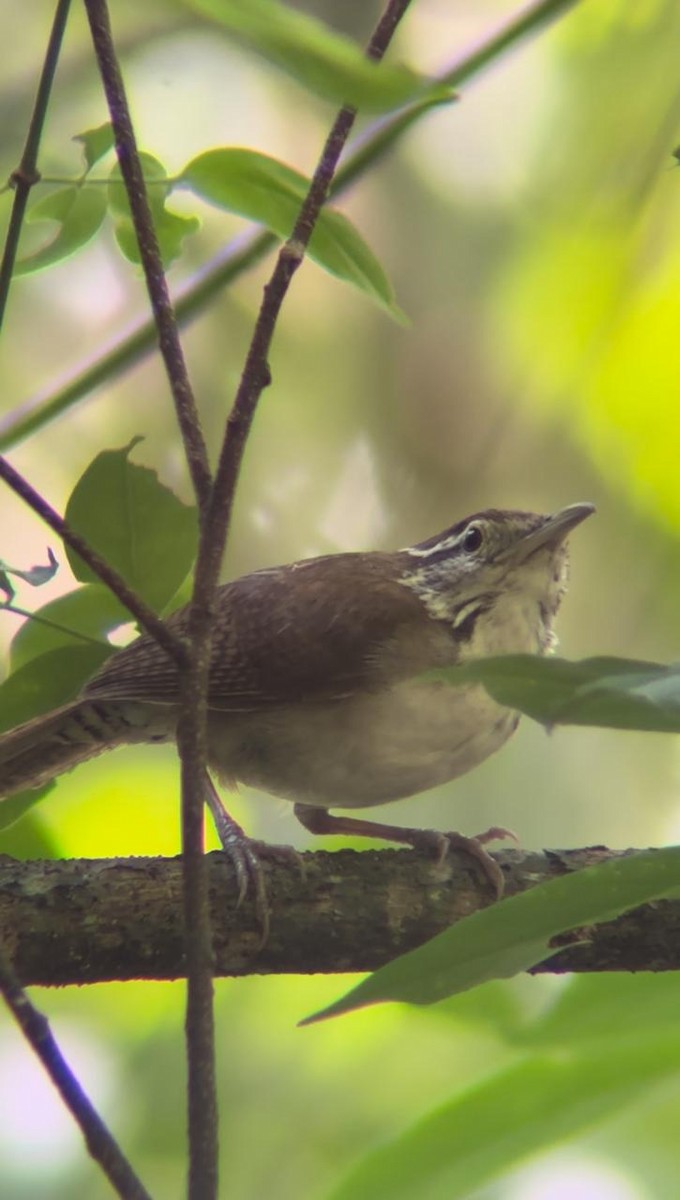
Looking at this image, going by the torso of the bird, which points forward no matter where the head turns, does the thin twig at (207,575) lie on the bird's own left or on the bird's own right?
on the bird's own right

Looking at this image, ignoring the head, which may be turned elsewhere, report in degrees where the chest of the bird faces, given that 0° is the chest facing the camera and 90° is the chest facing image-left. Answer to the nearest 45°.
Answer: approximately 270°

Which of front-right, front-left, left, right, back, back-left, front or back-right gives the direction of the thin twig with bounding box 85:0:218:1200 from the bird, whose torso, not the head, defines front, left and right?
right

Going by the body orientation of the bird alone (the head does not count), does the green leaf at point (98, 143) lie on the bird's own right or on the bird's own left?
on the bird's own right

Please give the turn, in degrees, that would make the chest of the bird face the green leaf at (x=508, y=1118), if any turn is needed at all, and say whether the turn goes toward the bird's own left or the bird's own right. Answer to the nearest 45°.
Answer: approximately 90° to the bird's own right
